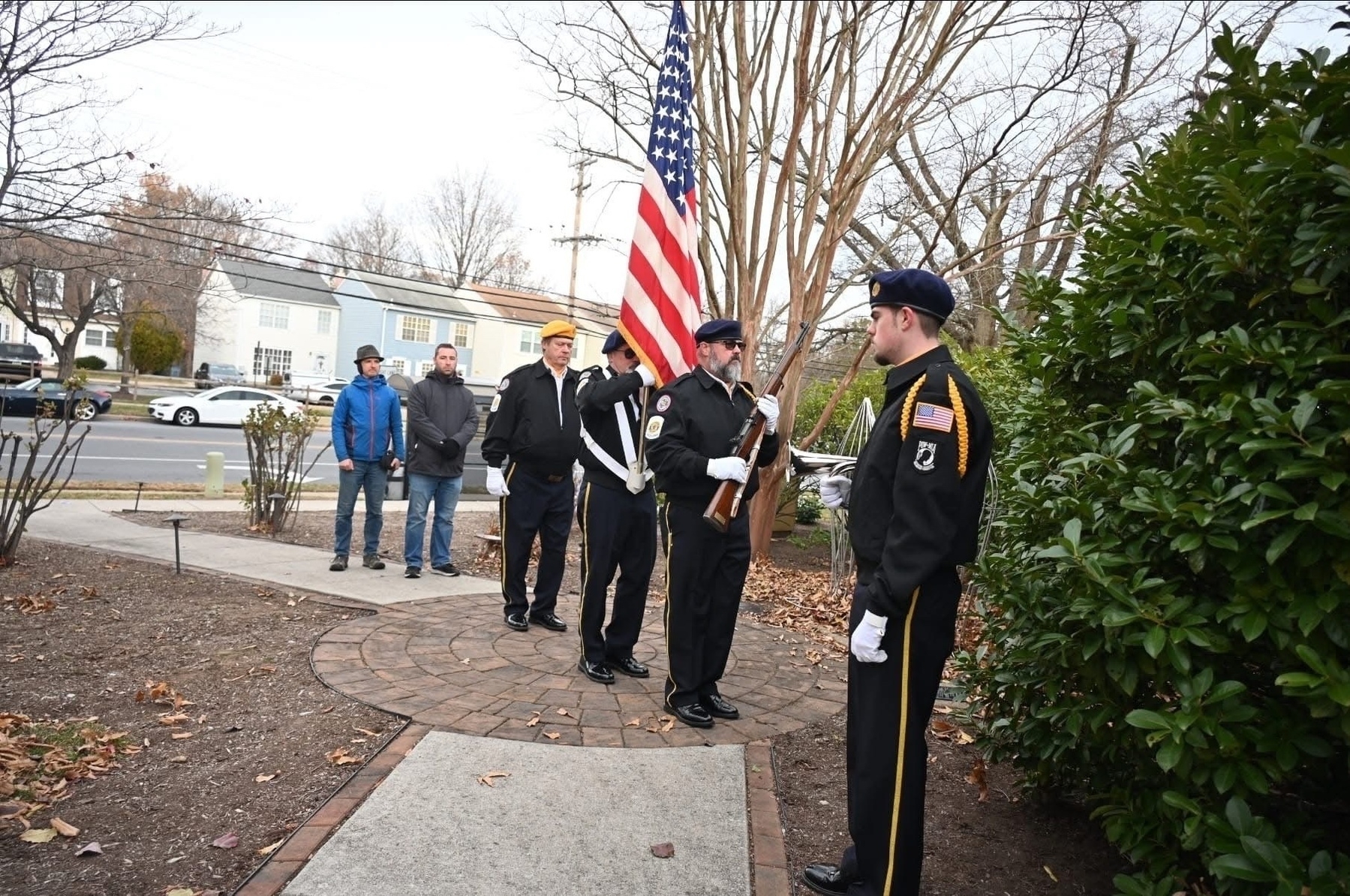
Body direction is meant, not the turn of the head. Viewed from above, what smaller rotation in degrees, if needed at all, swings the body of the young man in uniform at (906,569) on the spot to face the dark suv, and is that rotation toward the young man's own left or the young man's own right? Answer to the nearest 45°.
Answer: approximately 45° to the young man's own right

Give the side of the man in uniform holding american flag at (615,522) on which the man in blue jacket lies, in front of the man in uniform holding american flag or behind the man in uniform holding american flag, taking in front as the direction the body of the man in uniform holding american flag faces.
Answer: behind

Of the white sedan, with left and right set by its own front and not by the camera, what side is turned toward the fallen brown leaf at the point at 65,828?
left

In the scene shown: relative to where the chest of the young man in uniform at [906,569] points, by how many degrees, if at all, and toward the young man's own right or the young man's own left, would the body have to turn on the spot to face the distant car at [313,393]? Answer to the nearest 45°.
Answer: approximately 45° to the young man's own right

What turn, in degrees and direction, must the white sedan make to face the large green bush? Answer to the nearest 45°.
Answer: approximately 90° to its left

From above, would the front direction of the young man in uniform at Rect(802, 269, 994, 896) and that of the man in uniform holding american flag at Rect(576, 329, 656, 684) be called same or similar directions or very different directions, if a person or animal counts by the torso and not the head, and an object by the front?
very different directions

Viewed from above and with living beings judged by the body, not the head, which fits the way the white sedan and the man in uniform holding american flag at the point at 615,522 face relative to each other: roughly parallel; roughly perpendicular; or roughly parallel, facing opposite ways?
roughly perpendicular

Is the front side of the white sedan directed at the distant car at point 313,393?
no

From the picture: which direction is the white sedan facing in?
to the viewer's left

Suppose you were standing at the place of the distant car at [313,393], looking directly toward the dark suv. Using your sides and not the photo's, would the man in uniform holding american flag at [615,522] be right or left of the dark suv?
left

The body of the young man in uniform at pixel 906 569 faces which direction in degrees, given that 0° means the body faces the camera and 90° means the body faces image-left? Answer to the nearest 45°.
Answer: approximately 90°

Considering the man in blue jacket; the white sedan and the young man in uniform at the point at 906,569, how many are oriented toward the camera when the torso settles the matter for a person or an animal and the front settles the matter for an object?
1

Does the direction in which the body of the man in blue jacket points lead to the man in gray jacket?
no

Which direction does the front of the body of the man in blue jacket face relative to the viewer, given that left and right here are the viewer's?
facing the viewer

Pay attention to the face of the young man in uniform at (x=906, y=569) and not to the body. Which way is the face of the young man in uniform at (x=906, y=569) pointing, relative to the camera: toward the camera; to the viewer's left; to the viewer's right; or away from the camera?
to the viewer's left

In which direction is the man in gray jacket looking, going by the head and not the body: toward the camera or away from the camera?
toward the camera

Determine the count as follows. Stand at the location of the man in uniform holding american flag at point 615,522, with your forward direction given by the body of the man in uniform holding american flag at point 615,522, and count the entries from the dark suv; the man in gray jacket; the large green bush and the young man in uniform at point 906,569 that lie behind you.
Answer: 2

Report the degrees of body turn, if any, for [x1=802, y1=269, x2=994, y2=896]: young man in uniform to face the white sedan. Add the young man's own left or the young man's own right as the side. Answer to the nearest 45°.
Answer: approximately 45° to the young man's own right

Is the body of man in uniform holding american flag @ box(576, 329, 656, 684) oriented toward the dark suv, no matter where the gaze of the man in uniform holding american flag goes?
no

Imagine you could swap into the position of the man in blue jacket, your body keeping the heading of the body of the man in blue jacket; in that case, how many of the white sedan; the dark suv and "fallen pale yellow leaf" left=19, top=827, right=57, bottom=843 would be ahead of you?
1

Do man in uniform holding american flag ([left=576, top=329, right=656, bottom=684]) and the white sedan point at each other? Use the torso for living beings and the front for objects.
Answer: no
